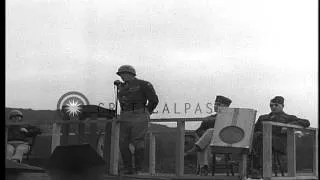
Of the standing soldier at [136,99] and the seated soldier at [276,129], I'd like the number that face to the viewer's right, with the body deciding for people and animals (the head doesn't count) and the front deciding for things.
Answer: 0

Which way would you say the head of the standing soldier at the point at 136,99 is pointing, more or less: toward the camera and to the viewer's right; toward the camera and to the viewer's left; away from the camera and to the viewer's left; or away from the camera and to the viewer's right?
toward the camera and to the viewer's left
